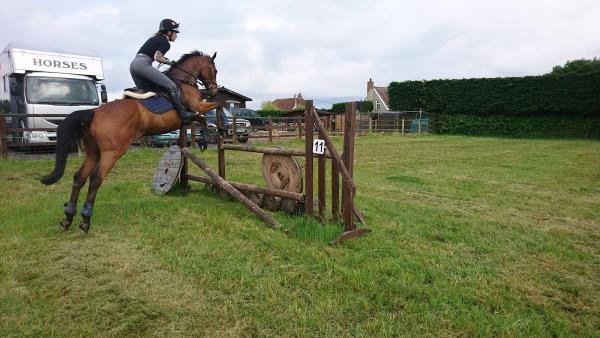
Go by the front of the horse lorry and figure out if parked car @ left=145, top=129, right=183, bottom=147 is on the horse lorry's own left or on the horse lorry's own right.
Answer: on the horse lorry's own left

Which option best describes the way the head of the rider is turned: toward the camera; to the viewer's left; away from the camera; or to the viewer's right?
to the viewer's right

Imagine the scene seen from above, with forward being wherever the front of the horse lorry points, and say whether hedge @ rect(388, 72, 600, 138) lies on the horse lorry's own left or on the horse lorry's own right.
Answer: on the horse lorry's own left

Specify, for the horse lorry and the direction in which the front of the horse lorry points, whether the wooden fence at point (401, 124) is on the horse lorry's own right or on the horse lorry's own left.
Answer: on the horse lorry's own left

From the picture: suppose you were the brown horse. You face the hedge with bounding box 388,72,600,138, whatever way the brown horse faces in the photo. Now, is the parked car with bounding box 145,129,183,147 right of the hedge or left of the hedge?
left

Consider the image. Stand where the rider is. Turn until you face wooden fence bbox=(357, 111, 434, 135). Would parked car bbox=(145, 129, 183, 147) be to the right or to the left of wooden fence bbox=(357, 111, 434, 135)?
left

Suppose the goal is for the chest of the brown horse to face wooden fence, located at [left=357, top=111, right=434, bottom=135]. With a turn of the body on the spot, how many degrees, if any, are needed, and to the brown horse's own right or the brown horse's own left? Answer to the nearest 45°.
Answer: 0° — it already faces it
